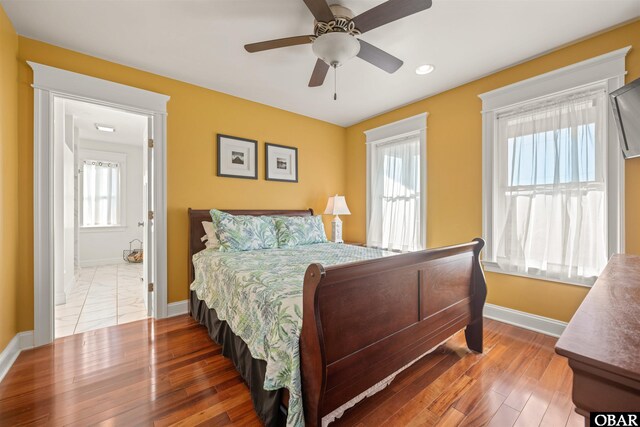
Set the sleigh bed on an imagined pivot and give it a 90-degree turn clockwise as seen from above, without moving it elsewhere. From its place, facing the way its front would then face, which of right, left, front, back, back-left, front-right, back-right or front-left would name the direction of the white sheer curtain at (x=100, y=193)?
right

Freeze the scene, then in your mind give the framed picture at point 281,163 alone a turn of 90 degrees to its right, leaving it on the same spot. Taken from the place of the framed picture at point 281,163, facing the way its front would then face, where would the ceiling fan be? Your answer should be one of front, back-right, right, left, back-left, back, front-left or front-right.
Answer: front-left

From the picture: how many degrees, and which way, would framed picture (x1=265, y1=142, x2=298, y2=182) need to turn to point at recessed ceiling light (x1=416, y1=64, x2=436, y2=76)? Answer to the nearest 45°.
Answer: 0° — it already faces it

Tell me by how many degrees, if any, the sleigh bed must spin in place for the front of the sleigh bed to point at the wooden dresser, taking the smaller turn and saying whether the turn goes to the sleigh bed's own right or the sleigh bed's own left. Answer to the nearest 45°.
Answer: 0° — it already faces it

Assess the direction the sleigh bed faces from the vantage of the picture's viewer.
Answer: facing the viewer and to the right of the viewer

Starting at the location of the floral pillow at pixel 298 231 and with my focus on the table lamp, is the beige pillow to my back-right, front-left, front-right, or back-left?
back-left

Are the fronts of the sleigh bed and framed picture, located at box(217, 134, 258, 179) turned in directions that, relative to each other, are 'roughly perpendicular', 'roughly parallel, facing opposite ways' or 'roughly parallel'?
roughly parallel
